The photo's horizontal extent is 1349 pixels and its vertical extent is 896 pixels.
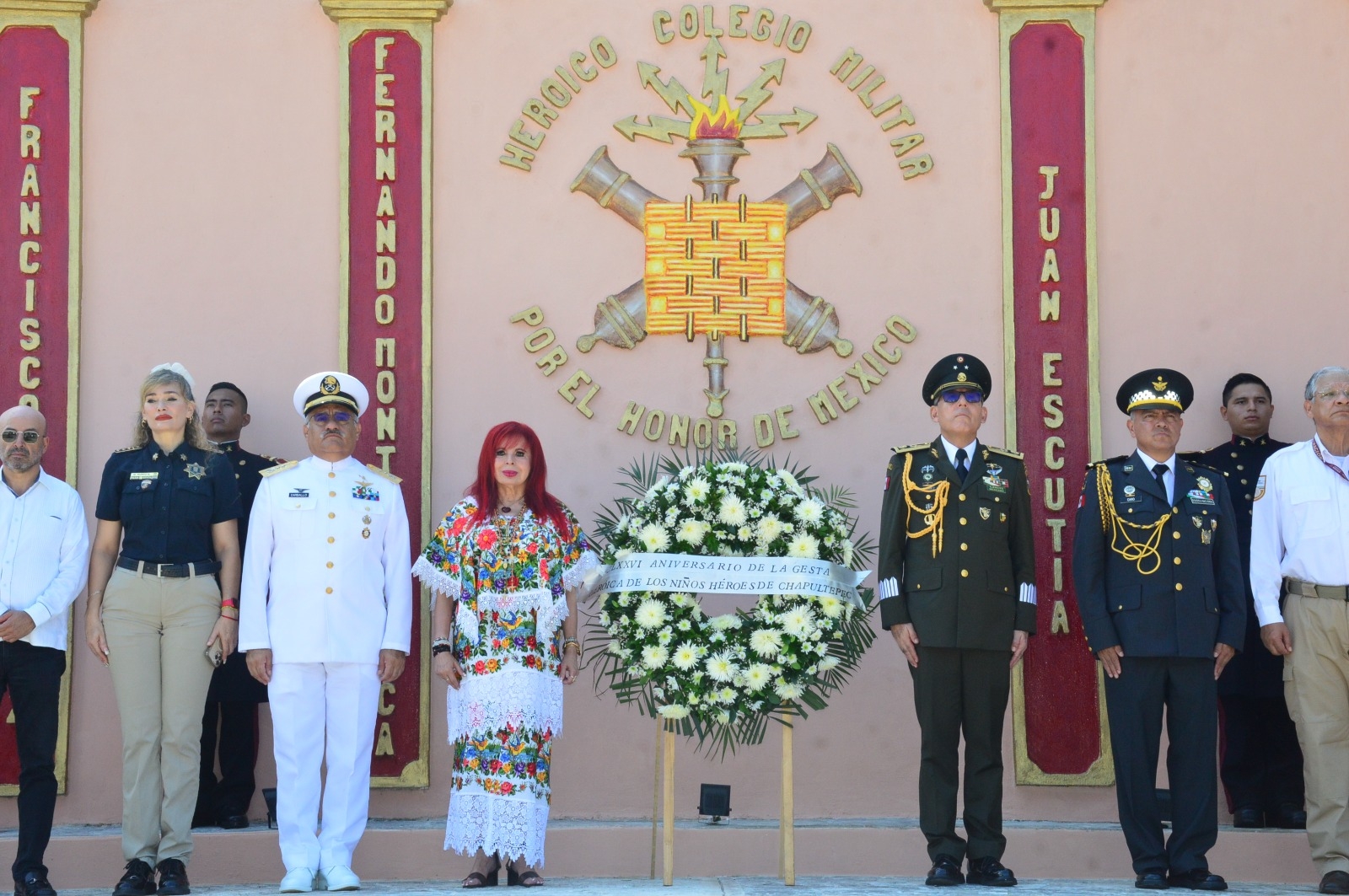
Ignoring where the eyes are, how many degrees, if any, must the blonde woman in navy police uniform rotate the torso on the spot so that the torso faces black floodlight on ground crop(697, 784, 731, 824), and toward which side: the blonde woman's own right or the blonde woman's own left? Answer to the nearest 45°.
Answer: approximately 90° to the blonde woman's own left

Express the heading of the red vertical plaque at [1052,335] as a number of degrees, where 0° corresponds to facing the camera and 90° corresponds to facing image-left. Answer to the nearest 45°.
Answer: approximately 0°

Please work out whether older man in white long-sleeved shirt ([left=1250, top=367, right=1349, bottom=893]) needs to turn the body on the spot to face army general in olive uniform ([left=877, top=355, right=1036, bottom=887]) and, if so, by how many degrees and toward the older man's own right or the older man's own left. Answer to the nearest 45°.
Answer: approximately 45° to the older man's own right

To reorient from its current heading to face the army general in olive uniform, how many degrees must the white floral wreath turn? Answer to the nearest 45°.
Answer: approximately 90° to its left
